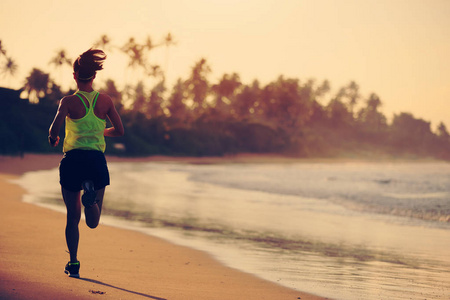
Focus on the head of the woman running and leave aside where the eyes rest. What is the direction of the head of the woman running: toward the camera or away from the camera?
away from the camera

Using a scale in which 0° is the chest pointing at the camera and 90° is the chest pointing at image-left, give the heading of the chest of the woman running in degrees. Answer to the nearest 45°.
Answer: approximately 180°

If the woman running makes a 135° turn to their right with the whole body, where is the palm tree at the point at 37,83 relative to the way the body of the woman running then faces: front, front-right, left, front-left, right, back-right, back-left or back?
back-left
